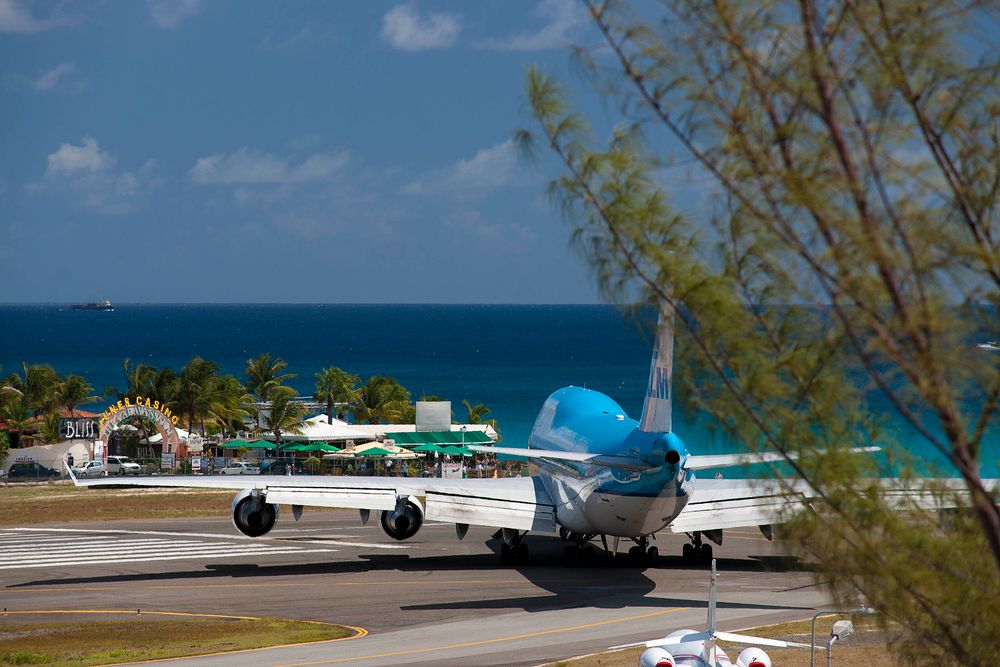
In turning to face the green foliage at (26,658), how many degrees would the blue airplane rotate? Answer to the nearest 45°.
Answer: approximately 135° to its left

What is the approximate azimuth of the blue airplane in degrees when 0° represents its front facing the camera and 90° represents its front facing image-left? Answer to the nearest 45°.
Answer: approximately 180°
